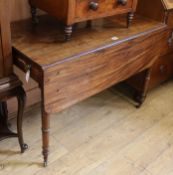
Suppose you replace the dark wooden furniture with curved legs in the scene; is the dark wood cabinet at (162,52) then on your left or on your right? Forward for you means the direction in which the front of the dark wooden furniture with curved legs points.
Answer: on your left

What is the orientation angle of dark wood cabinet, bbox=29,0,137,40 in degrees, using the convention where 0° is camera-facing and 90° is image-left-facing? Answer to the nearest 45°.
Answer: approximately 315°

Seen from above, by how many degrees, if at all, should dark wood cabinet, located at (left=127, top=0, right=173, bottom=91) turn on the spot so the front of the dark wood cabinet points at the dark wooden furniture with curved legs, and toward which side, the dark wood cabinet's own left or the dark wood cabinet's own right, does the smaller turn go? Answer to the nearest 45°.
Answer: approximately 90° to the dark wood cabinet's own right

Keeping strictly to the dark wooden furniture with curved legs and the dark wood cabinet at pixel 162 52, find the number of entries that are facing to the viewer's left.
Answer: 0

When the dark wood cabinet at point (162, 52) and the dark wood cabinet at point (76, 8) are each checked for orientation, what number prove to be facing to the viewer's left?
0

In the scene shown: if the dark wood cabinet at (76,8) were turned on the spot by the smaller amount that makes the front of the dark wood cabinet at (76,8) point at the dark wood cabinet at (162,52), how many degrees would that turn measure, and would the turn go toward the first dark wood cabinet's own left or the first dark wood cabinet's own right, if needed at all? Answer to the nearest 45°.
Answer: approximately 90° to the first dark wood cabinet's own left

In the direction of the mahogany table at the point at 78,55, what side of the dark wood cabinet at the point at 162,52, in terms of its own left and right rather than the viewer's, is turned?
right
